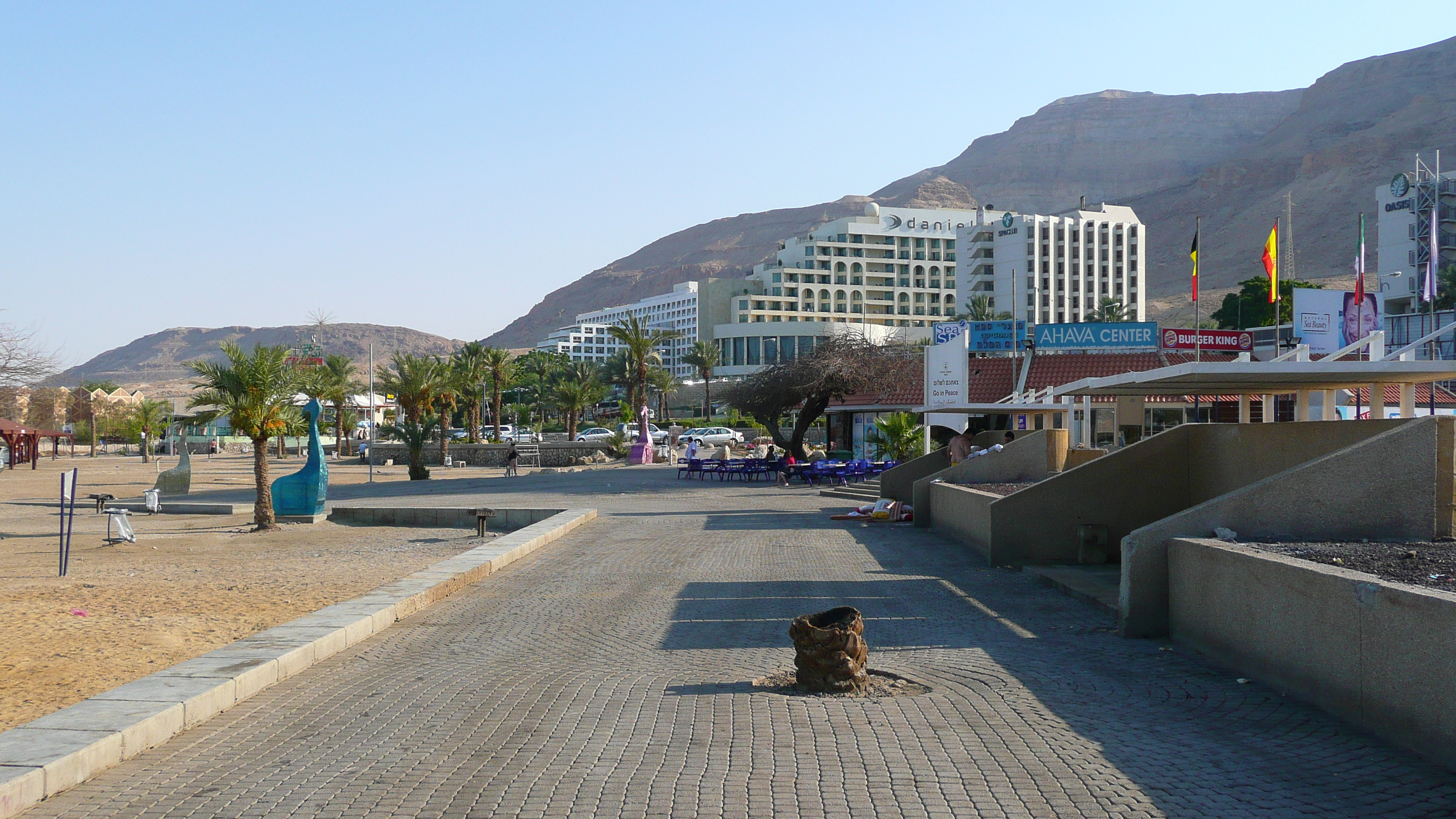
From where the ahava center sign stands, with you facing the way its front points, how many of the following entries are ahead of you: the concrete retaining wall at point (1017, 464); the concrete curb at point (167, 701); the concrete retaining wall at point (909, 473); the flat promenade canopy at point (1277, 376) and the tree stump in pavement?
5

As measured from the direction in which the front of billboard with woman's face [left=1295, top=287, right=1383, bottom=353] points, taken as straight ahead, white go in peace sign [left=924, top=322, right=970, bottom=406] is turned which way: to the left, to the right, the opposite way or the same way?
the same way

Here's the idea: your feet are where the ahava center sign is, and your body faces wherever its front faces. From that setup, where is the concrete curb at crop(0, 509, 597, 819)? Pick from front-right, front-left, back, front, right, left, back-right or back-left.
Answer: front

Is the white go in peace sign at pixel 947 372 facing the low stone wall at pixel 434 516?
no

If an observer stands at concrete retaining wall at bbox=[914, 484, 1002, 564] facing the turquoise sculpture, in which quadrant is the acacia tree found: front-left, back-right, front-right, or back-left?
front-right

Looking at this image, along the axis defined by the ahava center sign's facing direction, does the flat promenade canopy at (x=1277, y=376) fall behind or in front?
in front

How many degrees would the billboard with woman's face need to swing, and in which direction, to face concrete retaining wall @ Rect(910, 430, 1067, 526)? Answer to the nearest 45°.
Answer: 0° — it already faces it

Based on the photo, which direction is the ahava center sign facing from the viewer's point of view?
toward the camera

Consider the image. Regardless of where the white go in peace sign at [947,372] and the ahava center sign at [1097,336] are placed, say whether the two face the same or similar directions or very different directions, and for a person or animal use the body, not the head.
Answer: same or similar directions

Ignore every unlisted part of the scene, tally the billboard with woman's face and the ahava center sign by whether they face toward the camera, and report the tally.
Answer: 2

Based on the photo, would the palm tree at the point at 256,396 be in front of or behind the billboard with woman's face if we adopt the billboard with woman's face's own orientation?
in front

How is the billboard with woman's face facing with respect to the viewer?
toward the camera

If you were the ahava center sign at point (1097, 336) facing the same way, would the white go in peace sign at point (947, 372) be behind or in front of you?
in front

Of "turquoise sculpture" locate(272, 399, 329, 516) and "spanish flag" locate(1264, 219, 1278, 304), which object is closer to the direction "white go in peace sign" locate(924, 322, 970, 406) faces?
the turquoise sculpture

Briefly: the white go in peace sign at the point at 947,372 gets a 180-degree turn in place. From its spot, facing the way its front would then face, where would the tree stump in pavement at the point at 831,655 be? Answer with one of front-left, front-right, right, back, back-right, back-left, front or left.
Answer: back

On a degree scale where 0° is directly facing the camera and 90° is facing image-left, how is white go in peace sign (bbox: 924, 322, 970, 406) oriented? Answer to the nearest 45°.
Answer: approximately 0°

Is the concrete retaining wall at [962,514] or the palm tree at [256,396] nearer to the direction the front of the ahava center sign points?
the concrete retaining wall

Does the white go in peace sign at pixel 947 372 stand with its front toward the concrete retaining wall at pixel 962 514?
yes

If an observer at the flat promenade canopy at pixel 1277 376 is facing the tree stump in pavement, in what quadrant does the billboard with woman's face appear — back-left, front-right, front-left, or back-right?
back-right
